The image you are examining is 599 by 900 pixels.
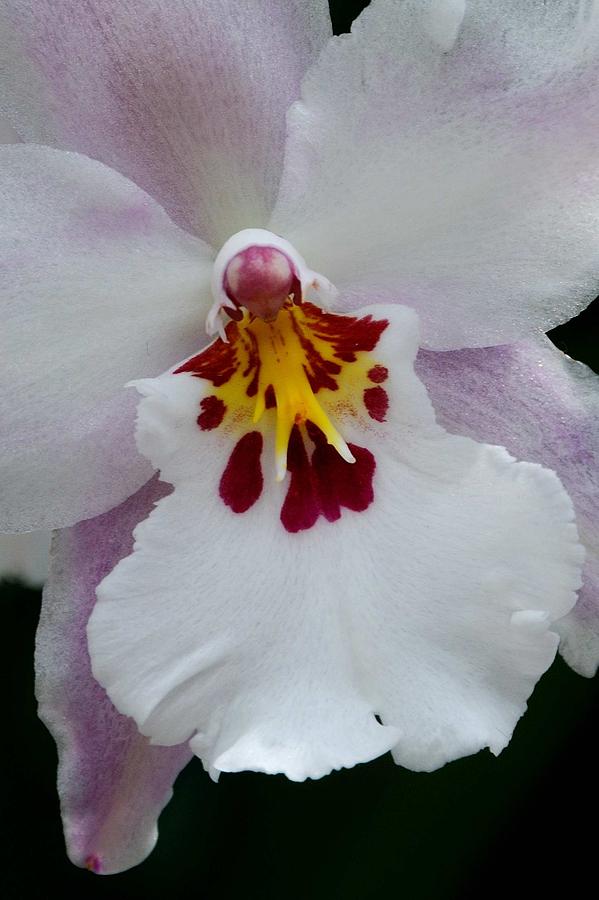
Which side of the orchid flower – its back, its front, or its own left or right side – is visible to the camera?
front
